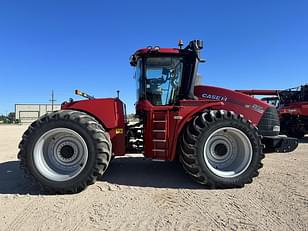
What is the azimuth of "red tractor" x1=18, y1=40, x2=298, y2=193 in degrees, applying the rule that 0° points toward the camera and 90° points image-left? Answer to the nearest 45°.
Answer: approximately 270°

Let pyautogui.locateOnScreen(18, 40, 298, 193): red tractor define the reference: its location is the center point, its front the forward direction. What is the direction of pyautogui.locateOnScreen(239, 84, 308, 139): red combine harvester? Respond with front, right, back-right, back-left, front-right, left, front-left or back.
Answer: front-left
